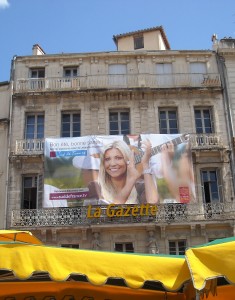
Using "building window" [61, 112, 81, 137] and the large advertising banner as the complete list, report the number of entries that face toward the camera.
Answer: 2

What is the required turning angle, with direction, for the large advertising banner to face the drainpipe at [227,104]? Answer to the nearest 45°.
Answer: approximately 90° to its left

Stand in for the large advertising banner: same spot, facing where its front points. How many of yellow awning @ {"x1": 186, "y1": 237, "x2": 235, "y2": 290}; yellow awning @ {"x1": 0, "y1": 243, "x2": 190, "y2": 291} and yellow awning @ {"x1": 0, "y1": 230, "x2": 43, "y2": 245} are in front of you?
3

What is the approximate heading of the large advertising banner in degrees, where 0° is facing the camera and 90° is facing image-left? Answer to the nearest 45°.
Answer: approximately 0°

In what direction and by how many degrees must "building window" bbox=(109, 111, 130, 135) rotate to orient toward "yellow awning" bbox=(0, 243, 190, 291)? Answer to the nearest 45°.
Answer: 0° — it already faces it

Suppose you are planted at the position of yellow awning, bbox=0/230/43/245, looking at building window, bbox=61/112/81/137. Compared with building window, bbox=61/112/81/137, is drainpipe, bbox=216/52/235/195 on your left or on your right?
right

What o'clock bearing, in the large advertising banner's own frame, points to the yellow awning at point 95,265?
The yellow awning is roughly at 12 o'clock from the large advertising banner.

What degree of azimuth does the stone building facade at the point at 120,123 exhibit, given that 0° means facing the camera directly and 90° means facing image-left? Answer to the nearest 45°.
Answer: approximately 0°
